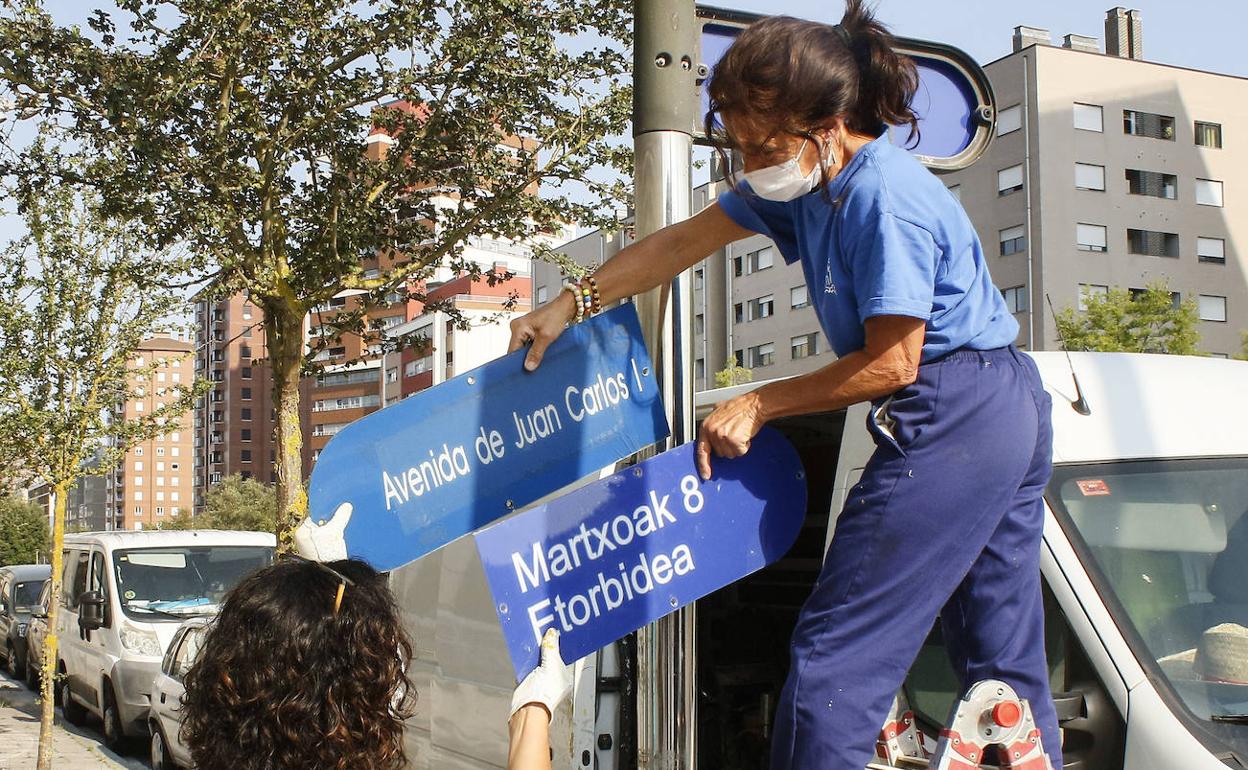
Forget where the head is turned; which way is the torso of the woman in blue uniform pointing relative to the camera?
to the viewer's left

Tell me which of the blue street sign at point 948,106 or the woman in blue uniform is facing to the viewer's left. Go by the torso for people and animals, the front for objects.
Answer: the woman in blue uniform

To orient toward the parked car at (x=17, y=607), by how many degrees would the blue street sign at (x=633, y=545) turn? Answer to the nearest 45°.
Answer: approximately 135° to its right

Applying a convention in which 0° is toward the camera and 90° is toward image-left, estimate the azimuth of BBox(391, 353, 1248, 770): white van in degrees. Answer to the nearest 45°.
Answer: approximately 315°

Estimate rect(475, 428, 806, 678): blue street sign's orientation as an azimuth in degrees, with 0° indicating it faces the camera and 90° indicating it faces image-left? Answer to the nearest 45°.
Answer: approximately 0°

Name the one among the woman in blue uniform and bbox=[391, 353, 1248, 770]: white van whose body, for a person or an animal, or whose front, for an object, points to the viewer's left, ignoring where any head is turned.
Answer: the woman in blue uniform

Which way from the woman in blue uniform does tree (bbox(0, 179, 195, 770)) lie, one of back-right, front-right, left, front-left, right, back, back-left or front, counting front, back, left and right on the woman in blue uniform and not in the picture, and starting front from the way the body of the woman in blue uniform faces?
front-right

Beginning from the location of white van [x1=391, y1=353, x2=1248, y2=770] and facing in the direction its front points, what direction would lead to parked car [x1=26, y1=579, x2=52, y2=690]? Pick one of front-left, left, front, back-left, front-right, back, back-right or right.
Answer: back

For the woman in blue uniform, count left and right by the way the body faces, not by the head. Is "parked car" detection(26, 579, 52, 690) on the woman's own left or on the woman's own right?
on the woman's own right

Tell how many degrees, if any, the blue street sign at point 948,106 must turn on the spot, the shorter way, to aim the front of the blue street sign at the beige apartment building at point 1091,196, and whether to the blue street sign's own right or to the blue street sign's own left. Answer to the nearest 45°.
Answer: approximately 180°

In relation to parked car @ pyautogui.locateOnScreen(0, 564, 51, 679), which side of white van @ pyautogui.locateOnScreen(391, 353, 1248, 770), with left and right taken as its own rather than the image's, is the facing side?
back

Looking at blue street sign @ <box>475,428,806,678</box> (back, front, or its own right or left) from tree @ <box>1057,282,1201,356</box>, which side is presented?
back
